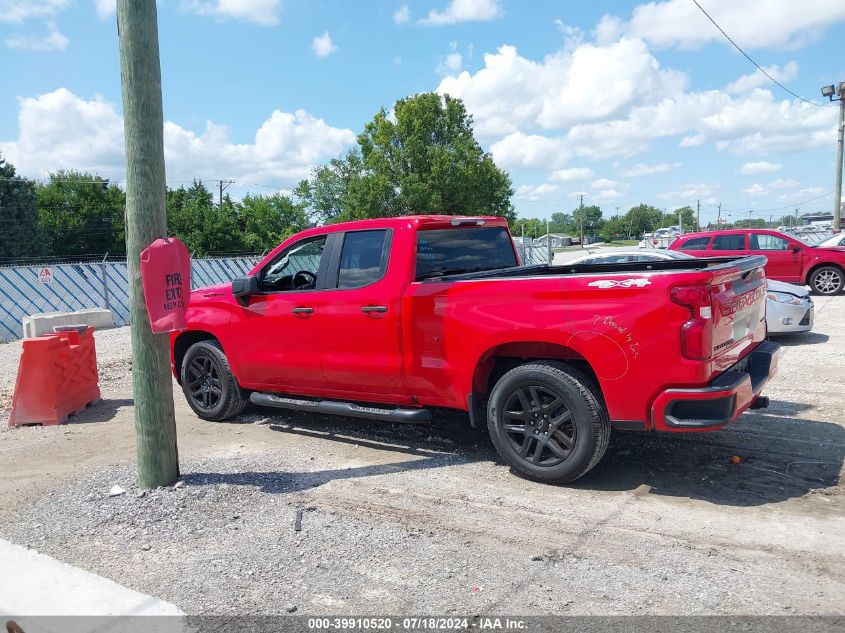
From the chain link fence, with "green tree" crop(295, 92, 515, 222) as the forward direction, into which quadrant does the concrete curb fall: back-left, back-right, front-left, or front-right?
back-right

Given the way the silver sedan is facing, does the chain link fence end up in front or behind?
behind

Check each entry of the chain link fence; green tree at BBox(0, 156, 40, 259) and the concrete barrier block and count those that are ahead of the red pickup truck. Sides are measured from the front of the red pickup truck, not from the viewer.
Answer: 3

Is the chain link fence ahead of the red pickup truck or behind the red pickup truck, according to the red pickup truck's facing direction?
ahead

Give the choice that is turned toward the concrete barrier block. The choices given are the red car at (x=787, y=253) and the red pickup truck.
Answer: the red pickup truck

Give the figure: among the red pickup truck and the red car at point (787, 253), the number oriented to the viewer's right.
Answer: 1

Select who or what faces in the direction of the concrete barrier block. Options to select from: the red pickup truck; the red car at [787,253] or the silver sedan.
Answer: the red pickup truck

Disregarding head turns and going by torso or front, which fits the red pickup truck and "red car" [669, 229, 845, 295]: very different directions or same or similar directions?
very different directions

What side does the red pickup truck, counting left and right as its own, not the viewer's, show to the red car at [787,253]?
right

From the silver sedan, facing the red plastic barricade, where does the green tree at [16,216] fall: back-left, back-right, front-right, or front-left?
front-right

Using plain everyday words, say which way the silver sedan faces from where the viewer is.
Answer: facing the viewer and to the right of the viewer

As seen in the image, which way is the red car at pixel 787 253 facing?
to the viewer's right

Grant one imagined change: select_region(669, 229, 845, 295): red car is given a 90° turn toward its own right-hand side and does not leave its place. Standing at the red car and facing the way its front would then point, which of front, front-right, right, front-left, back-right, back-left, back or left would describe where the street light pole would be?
back

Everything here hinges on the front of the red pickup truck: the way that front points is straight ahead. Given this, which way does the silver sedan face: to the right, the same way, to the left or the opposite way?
the opposite way

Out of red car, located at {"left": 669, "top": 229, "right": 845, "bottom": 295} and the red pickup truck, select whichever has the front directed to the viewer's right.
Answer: the red car

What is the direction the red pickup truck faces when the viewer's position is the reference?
facing away from the viewer and to the left of the viewer

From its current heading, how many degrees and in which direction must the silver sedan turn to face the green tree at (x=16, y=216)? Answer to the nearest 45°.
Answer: approximately 180°
